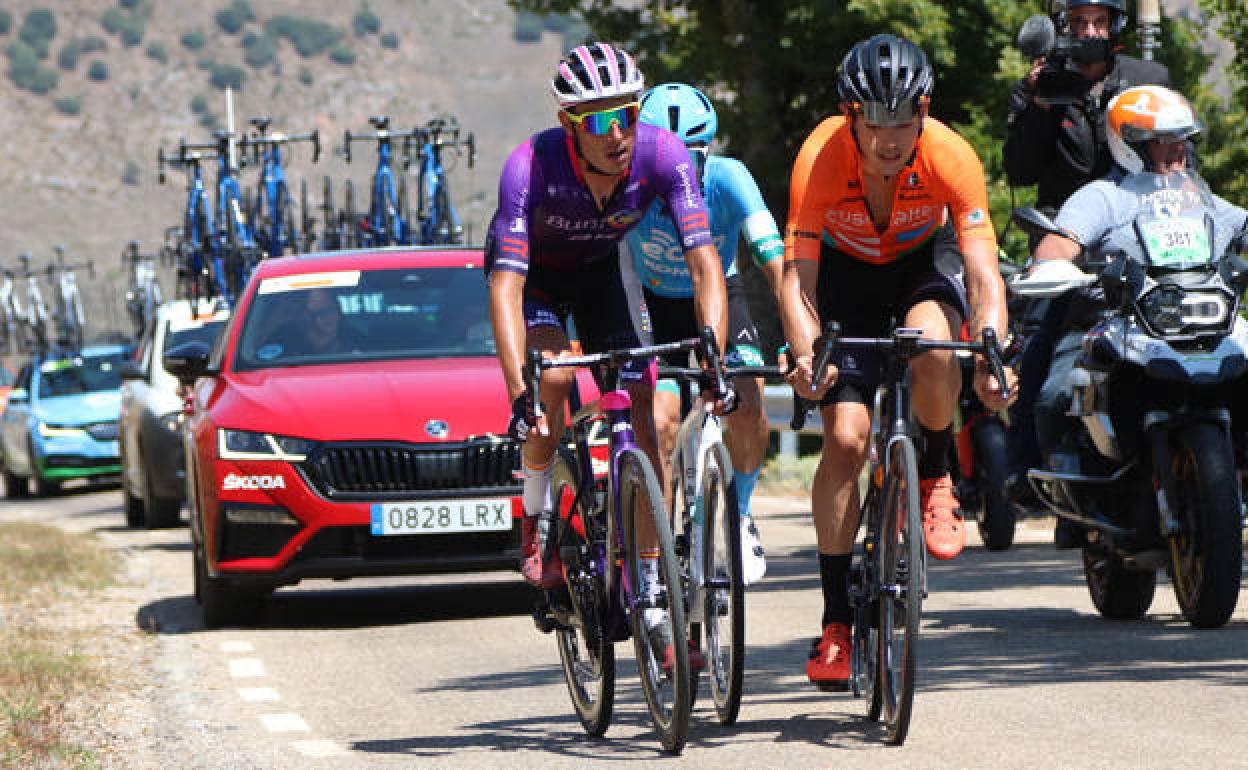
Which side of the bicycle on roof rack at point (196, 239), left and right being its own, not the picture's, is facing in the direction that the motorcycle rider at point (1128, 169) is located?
front

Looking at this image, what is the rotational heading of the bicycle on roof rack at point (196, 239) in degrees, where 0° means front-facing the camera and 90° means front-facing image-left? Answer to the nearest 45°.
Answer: approximately 0°

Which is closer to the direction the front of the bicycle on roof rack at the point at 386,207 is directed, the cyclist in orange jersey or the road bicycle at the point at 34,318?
the cyclist in orange jersey

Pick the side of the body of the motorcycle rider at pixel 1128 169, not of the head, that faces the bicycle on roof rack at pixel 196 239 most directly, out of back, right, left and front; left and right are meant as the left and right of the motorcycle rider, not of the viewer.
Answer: back

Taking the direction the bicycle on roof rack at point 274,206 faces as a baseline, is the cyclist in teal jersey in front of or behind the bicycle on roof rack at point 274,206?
in front

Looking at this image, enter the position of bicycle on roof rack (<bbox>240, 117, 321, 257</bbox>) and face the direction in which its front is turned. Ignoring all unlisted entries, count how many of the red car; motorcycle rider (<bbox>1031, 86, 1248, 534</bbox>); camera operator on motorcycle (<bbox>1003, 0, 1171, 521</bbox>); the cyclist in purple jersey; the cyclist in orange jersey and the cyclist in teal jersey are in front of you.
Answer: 6

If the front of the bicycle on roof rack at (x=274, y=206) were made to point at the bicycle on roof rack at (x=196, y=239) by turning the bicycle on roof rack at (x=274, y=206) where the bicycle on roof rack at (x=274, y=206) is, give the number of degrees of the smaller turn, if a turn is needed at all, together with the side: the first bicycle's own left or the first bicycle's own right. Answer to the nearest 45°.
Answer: approximately 90° to the first bicycle's own right

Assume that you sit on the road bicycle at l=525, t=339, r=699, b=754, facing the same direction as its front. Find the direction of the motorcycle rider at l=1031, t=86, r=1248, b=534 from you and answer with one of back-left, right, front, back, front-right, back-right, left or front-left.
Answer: back-left
